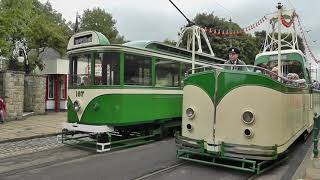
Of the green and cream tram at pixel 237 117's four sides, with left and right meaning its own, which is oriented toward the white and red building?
right

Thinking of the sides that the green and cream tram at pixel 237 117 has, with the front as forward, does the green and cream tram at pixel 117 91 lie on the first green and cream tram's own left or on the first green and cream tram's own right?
on the first green and cream tram's own right

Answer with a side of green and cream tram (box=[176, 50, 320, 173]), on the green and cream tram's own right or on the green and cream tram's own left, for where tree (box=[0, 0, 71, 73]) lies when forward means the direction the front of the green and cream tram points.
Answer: on the green and cream tram's own right
